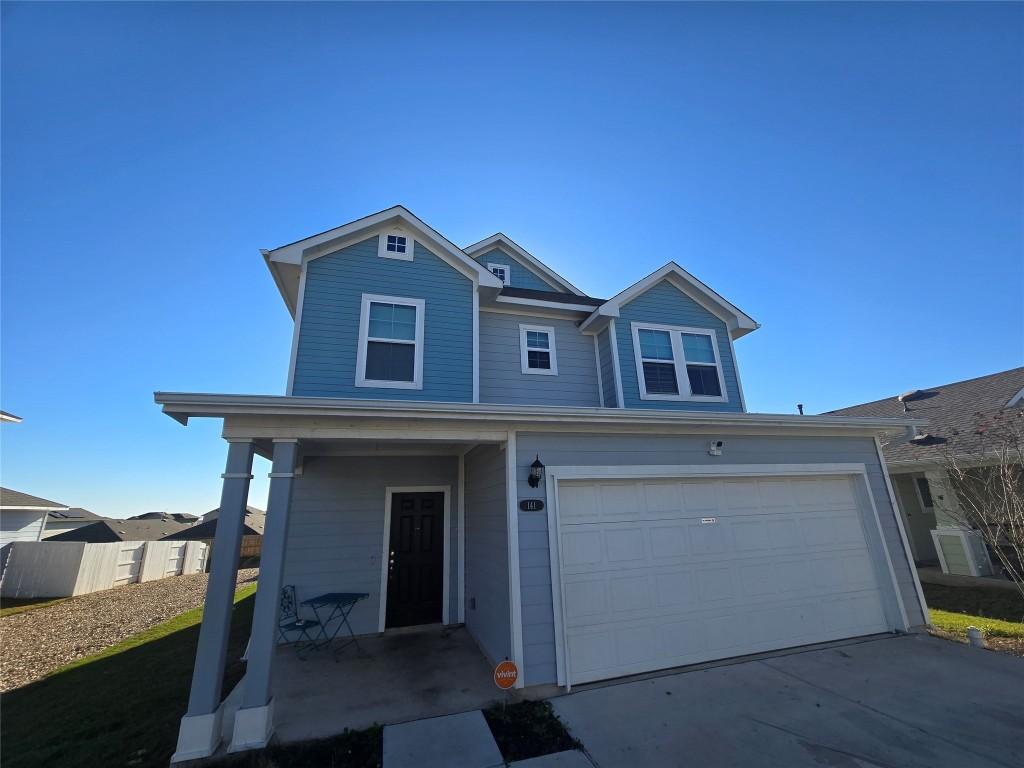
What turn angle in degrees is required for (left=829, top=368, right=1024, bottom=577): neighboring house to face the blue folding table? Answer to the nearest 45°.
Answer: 0° — it already faces it

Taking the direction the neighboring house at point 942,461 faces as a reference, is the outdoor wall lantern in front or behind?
in front

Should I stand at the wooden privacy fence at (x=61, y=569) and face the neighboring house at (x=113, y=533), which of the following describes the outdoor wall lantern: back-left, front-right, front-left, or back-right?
back-right
